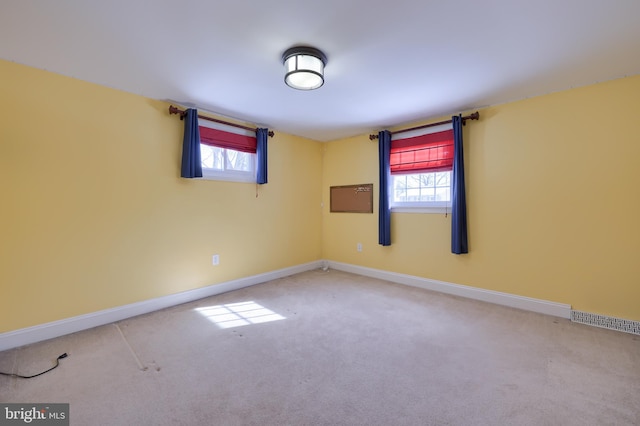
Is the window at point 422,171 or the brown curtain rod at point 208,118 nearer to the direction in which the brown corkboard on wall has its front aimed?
the brown curtain rod

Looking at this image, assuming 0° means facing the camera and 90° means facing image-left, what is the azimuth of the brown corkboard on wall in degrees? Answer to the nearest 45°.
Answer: approximately 45°

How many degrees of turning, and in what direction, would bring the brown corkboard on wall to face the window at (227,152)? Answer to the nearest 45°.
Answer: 0° — it already faces it

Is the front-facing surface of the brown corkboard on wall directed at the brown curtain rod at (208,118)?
yes

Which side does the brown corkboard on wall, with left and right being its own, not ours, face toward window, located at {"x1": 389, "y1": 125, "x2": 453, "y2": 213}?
left
